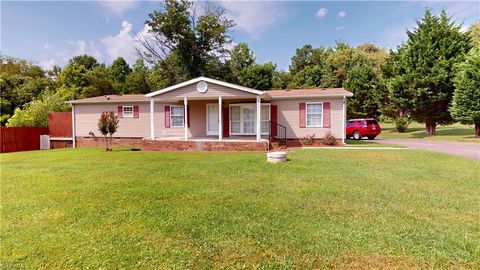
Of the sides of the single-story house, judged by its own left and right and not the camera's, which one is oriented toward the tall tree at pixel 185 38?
back

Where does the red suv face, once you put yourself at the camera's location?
facing away from the viewer and to the left of the viewer

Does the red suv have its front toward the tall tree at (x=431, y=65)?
no

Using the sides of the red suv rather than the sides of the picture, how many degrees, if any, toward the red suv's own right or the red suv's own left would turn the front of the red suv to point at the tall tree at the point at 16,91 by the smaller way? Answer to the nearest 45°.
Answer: approximately 45° to the red suv's own left

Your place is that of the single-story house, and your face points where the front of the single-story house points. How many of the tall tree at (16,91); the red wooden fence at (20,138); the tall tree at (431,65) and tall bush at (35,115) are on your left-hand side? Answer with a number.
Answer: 1

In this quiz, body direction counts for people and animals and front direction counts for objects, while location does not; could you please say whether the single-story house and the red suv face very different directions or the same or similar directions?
very different directions

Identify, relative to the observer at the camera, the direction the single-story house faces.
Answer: facing the viewer

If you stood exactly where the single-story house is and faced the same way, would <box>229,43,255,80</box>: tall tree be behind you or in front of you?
behind

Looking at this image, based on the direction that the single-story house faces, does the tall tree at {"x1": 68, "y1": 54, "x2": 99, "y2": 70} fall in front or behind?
behind

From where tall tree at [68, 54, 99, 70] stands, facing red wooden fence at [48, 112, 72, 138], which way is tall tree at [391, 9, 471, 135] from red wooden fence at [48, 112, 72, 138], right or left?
left

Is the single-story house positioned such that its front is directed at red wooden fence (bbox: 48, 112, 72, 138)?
no

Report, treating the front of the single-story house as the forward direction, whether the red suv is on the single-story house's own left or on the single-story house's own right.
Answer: on the single-story house's own left

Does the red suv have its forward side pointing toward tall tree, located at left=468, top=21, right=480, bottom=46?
no
